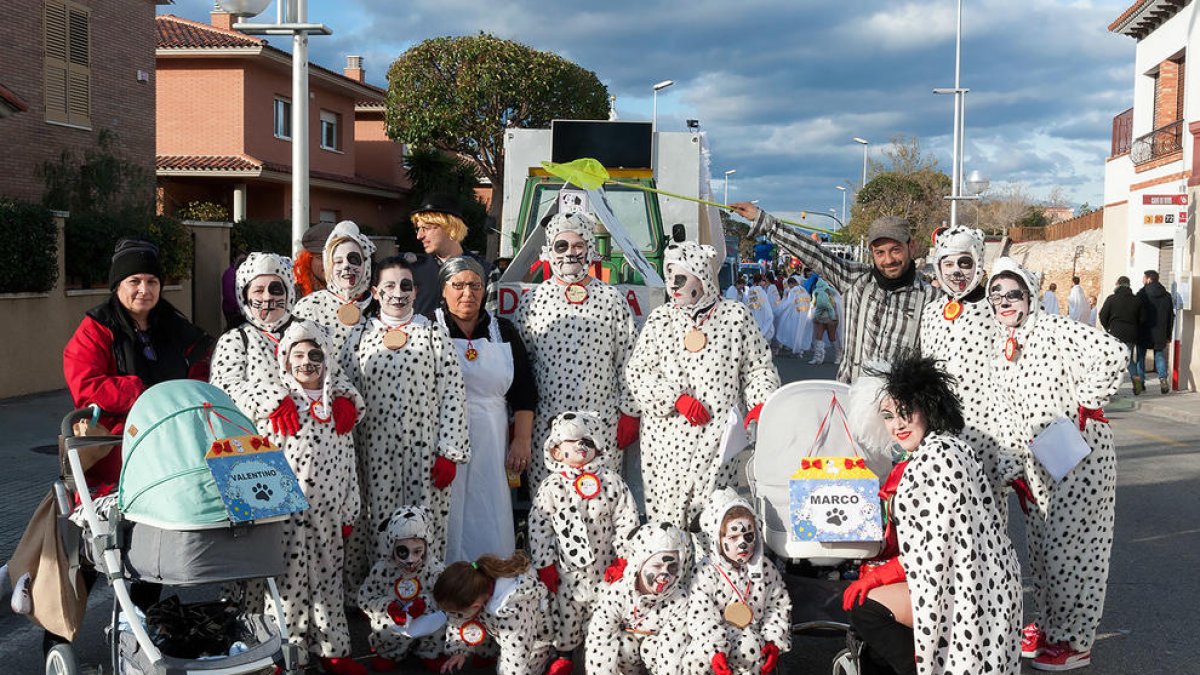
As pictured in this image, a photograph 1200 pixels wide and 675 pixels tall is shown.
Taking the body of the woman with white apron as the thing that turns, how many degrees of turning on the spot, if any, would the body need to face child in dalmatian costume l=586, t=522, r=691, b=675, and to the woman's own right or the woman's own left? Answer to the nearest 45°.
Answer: approximately 45° to the woman's own left

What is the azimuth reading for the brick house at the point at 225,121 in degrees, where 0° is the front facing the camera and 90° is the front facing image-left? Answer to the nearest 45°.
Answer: approximately 315°

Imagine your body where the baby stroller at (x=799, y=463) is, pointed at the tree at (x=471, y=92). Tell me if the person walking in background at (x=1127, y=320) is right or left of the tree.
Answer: right

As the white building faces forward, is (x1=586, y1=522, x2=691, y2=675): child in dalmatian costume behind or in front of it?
in front

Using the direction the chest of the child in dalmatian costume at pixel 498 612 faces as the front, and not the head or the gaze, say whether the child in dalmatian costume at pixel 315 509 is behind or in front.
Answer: in front

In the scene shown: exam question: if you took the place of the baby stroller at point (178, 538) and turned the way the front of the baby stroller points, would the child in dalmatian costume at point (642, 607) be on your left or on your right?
on your left

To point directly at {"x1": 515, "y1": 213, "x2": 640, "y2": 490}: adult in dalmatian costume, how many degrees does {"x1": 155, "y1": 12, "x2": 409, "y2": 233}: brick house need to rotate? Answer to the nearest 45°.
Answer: approximately 45° to its right

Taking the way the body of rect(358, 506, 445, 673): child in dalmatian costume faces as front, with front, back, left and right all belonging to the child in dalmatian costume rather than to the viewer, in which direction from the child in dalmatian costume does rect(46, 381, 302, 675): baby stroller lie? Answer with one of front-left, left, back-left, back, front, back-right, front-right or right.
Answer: front-right
